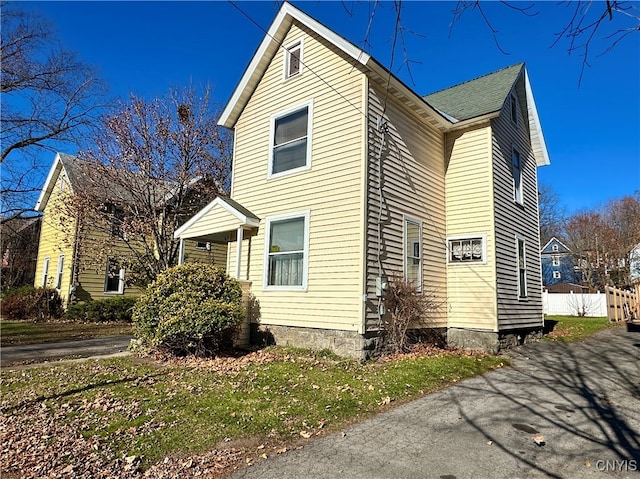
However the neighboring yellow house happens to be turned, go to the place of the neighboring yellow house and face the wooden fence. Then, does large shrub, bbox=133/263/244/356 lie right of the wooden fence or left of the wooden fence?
right

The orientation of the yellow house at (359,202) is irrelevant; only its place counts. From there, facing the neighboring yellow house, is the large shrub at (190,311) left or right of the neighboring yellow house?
left

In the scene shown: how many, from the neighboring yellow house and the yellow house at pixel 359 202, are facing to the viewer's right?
0

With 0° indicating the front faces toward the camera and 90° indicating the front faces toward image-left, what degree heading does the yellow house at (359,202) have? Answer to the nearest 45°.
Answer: approximately 45°

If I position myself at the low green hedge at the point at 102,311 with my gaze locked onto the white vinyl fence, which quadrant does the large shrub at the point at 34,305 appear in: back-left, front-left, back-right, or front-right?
back-left

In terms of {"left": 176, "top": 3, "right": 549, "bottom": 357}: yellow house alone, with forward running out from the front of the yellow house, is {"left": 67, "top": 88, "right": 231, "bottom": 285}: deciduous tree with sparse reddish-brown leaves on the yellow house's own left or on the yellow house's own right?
on the yellow house's own right

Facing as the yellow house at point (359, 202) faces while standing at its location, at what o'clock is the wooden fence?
The wooden fence is roughly at 6 o'clock from the yellow house.

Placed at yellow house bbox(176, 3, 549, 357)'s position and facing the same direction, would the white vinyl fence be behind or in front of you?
behind

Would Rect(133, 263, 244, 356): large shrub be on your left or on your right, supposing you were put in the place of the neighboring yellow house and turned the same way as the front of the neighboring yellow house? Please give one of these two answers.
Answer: on your left

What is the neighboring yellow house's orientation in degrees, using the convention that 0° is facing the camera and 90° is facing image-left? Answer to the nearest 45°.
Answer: approximately 45°

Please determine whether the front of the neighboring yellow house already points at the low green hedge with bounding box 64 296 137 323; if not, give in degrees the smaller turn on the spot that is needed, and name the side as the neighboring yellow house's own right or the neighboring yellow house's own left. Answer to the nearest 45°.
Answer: approximately 90° to the neighboring yellow house's own left
